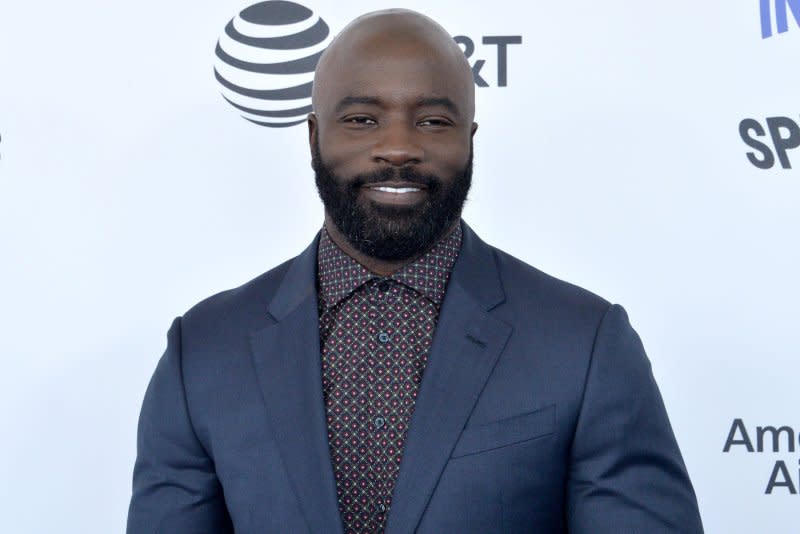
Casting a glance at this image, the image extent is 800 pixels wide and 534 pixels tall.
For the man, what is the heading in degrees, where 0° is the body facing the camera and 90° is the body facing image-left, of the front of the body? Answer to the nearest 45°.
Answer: approximately 0°

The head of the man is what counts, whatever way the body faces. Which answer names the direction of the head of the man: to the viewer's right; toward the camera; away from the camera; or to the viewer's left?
toward the camera
